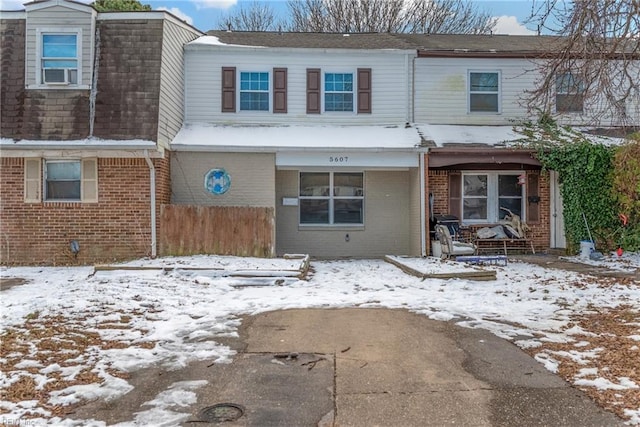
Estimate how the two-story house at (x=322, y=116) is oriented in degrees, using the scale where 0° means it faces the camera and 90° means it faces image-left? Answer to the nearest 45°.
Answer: approximately 0°

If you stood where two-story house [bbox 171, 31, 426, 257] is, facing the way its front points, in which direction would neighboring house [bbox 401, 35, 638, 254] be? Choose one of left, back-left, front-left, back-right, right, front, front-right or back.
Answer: left

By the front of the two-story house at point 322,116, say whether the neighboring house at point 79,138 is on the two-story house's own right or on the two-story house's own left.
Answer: on the two-story house's own right

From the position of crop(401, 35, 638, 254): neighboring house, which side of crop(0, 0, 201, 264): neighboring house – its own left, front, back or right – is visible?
left

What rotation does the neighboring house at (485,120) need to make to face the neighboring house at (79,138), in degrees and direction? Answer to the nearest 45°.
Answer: approximately 45° to its right

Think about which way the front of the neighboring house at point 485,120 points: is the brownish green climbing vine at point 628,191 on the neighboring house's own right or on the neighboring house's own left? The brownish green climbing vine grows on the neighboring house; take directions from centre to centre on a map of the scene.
on the neighboring house's own left

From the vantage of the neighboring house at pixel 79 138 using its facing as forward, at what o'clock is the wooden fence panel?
The wooden fence panel is roughly at 10 o'clock from the neighboring house.

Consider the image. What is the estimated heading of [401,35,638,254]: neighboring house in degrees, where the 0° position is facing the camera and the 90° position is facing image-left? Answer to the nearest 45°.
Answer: approximately 0°
